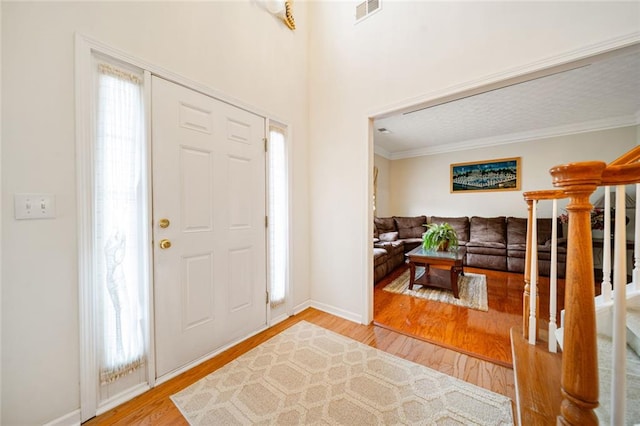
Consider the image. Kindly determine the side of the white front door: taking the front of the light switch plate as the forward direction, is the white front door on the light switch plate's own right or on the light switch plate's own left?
on the light switch plate's own left

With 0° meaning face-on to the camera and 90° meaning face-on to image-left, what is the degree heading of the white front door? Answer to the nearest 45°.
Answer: approximately 315°

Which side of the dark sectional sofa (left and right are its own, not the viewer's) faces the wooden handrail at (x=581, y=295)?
front

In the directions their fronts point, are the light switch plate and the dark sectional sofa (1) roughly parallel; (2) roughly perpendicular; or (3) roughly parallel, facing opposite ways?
roughly perpendicular

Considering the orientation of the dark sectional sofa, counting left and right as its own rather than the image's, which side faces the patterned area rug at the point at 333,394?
front

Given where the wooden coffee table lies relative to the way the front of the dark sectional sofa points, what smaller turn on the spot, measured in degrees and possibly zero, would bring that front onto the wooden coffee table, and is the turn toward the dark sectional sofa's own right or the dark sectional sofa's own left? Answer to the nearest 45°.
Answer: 0° — it already faces it

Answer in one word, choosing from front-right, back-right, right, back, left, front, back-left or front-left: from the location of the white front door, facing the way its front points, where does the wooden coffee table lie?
front-left

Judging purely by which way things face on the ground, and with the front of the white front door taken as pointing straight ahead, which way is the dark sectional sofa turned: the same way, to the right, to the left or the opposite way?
to the right

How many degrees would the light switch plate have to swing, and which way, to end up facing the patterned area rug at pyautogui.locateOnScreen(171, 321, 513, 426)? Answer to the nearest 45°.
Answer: approximately 45° to its left
